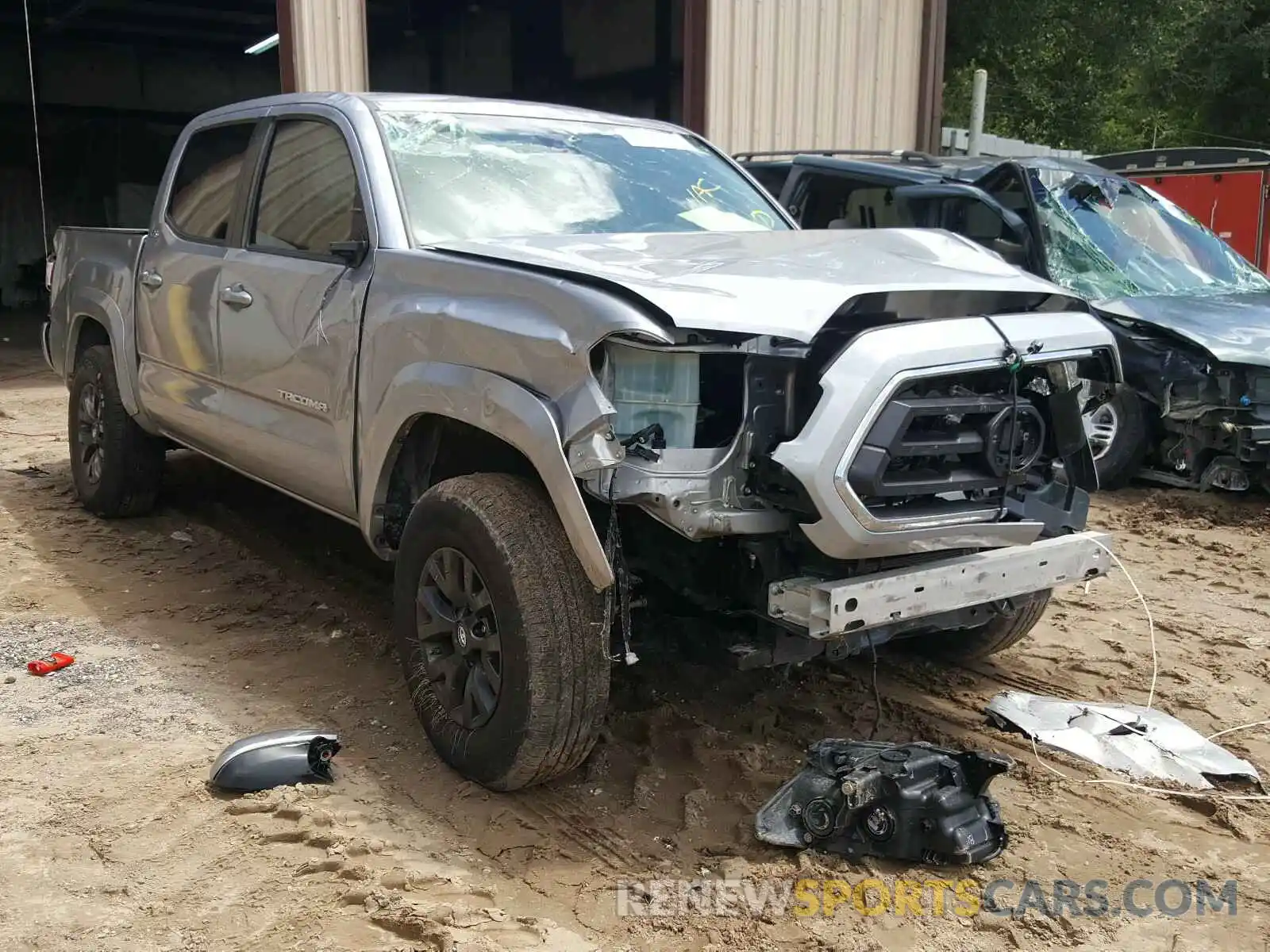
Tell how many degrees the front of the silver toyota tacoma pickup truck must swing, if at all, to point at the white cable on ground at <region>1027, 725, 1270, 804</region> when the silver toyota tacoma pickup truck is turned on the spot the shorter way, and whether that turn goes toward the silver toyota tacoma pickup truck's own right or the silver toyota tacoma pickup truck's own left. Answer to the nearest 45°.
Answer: approximately 45° to the silver toyota tacoma pickup truck's own left

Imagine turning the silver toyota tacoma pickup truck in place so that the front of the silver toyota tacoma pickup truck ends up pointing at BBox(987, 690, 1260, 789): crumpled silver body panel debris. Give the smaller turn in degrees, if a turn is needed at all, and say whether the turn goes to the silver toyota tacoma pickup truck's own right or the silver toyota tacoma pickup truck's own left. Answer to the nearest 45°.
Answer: approximately 45° to the silver toyota tacoma pickup truck's own left

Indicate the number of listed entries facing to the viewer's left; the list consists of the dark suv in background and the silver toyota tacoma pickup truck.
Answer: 0

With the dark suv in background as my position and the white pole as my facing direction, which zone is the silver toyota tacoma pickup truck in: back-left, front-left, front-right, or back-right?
back-left

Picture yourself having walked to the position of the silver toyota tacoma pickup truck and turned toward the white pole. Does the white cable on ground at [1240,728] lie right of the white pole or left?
right

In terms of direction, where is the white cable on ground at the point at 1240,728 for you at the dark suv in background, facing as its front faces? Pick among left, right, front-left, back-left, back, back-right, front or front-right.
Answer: front-right

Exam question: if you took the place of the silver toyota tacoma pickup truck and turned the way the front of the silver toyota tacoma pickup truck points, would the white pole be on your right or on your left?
on your left

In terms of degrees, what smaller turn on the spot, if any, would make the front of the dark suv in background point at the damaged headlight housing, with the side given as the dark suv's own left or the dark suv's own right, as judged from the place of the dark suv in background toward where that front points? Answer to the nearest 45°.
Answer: approximately 45° to the dark suv's own right

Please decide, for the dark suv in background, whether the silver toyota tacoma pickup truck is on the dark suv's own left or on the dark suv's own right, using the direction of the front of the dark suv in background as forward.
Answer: on the dark suv's own right

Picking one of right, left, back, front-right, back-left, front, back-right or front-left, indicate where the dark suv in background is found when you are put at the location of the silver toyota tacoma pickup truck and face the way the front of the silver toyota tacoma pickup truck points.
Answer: left

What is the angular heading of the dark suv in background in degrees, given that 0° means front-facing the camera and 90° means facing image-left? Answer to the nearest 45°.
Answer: approximately 315°
